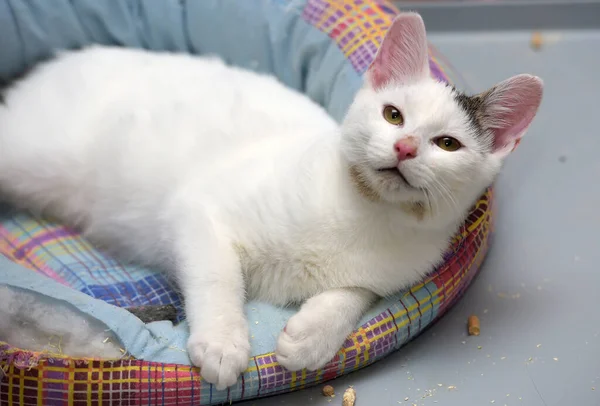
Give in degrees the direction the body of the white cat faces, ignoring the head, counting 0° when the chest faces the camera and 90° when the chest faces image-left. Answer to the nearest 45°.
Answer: approximately 315°

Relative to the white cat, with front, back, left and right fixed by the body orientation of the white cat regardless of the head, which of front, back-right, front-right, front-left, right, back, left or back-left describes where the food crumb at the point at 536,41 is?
left

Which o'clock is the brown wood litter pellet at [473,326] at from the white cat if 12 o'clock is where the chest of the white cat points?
The brown wood litter pellet is roughly at 11 o'clock from the white cat.
